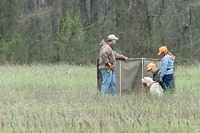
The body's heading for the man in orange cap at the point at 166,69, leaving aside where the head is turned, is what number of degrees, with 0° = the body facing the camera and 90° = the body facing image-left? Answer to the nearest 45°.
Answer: approximately 90°

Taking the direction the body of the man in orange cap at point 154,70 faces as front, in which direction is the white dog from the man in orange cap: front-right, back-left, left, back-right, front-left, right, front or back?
left

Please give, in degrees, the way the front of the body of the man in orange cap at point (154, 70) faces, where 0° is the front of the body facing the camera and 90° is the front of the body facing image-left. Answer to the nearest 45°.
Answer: approximately 90°

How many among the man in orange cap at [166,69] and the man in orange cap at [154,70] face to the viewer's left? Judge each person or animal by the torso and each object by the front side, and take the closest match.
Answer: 2
